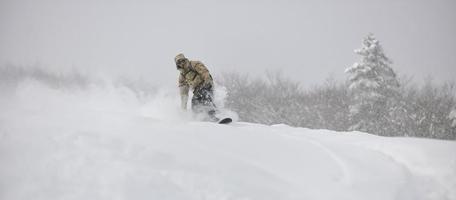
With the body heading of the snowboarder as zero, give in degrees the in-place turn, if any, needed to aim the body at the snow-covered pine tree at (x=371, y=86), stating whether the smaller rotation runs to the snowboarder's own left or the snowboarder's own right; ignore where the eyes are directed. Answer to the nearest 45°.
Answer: approximately 180°

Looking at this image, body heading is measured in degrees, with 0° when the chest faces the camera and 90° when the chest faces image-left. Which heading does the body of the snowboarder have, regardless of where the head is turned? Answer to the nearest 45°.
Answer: approximately 45°
